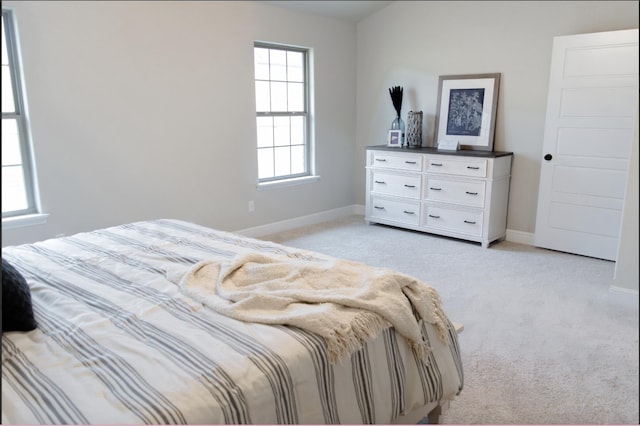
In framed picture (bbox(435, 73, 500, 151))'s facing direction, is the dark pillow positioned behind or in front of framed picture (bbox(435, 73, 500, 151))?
in front

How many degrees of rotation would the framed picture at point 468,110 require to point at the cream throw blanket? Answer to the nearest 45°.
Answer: approximately 45° to its left

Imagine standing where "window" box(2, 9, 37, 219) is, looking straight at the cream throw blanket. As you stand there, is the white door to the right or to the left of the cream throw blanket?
left

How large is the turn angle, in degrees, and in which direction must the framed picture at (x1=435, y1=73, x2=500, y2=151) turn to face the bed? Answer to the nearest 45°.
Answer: approximately 45° to its left

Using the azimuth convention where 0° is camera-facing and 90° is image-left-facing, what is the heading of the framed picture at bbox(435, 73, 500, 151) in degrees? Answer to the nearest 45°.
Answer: approximately 45°

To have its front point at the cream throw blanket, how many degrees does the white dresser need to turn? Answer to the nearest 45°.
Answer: approximately 45° to its left

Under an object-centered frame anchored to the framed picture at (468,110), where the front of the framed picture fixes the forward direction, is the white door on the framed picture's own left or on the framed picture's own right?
on the framed picture's own left

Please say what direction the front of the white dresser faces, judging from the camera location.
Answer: facing the viewer and to the left of the viewer

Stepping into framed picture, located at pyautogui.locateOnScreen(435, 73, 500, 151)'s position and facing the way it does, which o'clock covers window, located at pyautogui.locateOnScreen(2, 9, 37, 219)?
The window is roughly at 12 o'clock from the framed picture.
